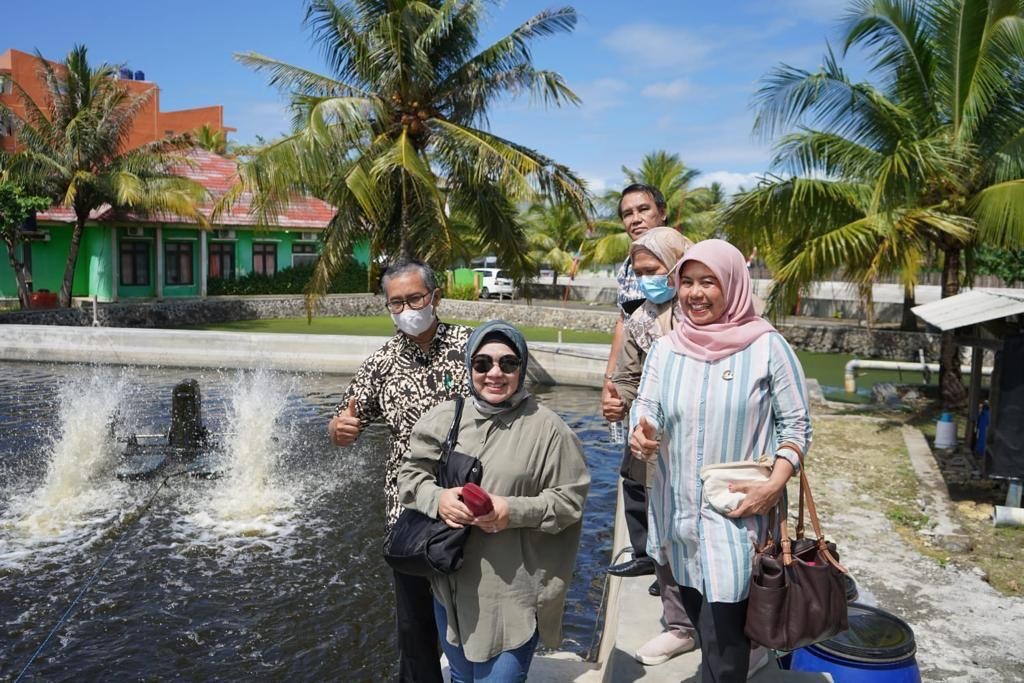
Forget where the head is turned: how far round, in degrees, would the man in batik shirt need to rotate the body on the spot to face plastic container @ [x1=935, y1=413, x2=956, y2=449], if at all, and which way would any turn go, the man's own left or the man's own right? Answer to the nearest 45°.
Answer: approximately 135° to the man's own left

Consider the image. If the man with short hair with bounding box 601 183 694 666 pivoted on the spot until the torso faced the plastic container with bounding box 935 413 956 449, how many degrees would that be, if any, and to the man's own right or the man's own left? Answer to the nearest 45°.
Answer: approximately 180°

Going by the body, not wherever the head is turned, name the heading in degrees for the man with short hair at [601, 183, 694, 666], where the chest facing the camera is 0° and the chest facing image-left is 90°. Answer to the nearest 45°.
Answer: approximately 45°

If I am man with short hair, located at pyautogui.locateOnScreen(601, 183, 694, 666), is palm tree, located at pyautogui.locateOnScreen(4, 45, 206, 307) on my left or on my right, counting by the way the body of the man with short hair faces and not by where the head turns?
on my right

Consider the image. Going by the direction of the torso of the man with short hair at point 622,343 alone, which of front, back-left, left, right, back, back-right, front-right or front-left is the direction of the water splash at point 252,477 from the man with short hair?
right

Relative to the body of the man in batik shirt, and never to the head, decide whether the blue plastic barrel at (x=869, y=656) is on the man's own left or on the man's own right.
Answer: on the man's own left

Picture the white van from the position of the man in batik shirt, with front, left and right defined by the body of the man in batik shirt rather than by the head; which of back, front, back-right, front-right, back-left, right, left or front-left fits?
back

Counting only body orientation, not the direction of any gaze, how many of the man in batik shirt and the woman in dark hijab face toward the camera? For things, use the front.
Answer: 2

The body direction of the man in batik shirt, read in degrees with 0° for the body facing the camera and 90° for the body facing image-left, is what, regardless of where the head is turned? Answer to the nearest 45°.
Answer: approximately 0°
